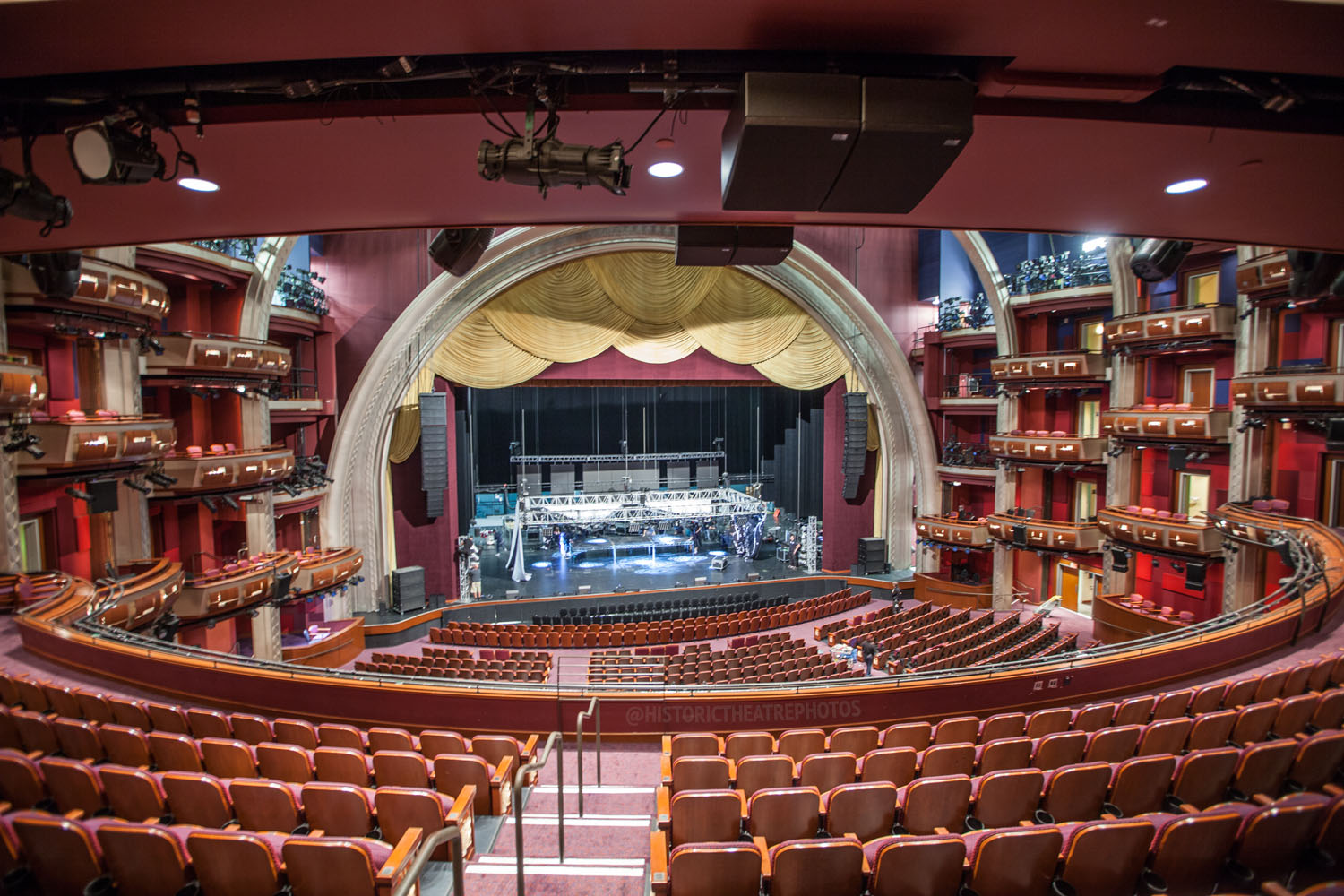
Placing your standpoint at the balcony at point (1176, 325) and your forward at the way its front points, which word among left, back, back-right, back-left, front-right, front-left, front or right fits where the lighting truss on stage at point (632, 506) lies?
front-right

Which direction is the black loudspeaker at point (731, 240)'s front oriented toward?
toward the camera

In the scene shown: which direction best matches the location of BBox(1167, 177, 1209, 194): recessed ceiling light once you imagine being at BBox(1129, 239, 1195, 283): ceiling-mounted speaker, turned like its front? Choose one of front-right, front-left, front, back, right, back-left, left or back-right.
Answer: front-left

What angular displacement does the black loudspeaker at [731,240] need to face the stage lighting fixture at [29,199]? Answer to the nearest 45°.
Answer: approximately 45° to its right

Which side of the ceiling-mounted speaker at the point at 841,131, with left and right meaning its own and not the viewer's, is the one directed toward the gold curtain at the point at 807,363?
back

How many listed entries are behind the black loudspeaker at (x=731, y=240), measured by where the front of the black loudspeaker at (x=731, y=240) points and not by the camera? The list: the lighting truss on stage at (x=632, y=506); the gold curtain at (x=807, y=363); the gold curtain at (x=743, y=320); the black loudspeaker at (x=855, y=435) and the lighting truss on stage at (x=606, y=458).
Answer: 5

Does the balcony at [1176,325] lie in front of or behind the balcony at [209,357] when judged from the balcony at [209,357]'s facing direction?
in front

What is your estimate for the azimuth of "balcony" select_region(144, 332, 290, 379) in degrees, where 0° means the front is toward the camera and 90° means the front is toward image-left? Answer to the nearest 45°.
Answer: approximately 315°

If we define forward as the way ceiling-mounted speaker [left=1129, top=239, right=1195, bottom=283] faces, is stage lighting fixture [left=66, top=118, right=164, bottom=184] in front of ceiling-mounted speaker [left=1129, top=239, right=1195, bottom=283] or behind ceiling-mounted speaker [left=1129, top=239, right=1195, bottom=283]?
in front

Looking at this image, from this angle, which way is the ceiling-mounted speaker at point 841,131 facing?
toward the camera

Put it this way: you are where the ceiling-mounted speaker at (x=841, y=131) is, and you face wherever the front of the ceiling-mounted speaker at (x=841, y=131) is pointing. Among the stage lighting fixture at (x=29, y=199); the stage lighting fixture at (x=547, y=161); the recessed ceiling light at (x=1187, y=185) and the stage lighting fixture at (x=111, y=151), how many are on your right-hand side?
3

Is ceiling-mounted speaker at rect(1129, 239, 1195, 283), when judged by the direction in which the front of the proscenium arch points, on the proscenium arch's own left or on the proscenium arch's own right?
on the proscenium arch's own left

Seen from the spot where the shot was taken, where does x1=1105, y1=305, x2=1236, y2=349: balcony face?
facing the viewer and to the left of the viewer

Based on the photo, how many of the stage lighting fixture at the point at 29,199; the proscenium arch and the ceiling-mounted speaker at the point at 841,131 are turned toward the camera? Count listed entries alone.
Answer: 2
